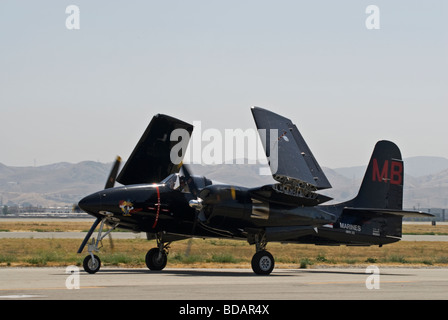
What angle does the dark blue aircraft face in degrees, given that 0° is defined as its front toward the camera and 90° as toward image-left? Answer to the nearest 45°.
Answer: approximately 45°
